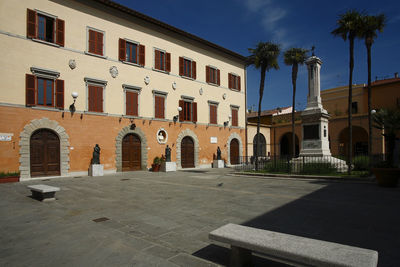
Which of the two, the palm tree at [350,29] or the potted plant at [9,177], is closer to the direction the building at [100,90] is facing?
the palm tree

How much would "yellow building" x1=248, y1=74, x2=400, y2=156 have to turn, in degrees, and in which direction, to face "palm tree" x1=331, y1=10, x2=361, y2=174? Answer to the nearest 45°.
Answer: approximately 45° to its left

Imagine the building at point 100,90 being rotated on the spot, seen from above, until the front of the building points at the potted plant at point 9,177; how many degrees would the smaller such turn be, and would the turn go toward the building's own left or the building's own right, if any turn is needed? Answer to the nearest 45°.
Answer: approximately 90° to the building's own right

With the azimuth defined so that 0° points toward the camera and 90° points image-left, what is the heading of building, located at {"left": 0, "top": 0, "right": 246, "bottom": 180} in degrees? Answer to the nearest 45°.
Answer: approximately 315°

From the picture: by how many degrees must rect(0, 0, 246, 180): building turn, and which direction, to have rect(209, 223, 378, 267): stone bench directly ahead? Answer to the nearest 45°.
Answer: approximately 45° to its right

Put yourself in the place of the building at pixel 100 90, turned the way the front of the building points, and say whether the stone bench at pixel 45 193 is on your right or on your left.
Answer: on your right
